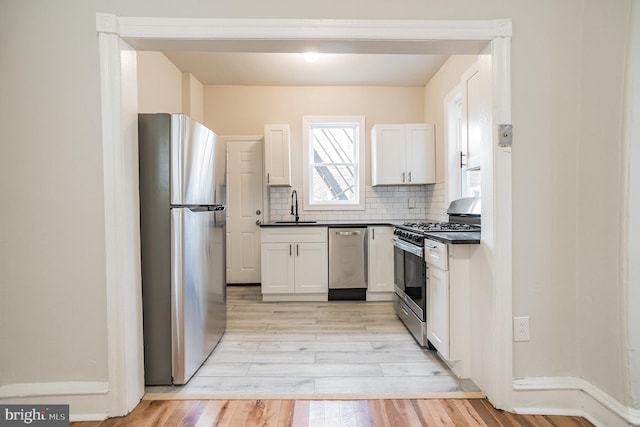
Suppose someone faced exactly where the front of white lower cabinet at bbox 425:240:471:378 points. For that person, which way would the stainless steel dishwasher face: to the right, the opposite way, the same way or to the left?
to the left

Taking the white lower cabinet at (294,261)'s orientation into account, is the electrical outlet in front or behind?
in front

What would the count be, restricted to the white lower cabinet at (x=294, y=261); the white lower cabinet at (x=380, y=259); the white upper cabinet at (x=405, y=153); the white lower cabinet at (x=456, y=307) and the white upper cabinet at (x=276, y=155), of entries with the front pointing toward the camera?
4

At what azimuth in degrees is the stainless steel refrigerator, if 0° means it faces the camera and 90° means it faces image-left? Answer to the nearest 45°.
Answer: approximately 315°

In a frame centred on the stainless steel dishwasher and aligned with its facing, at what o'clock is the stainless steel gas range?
The stainless steel gas range is roughly at 11 o'clock from the stainless steel dishwasher.

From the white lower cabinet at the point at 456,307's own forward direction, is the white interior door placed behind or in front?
in front

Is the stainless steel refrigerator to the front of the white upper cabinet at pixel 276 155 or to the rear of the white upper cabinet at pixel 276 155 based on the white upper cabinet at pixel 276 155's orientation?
to the front

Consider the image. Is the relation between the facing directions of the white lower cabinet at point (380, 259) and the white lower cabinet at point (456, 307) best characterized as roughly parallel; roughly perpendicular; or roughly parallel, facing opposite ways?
roughly perpendicular

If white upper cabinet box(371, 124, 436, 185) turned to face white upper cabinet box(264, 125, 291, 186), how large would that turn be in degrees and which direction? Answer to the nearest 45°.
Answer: approximately 90° to its right

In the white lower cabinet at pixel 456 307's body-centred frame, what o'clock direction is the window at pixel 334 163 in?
The window is roughly at 2 o'clock from the white lower cabinet.

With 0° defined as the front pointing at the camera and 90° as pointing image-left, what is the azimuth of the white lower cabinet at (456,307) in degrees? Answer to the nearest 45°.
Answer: approximately 90°
